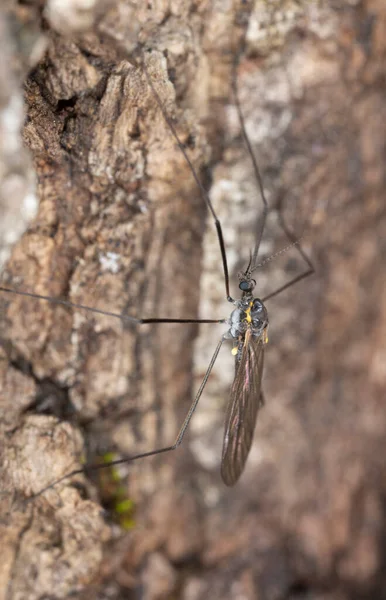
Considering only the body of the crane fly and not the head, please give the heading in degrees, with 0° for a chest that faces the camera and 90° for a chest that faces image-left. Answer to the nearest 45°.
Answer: approximately 180°
